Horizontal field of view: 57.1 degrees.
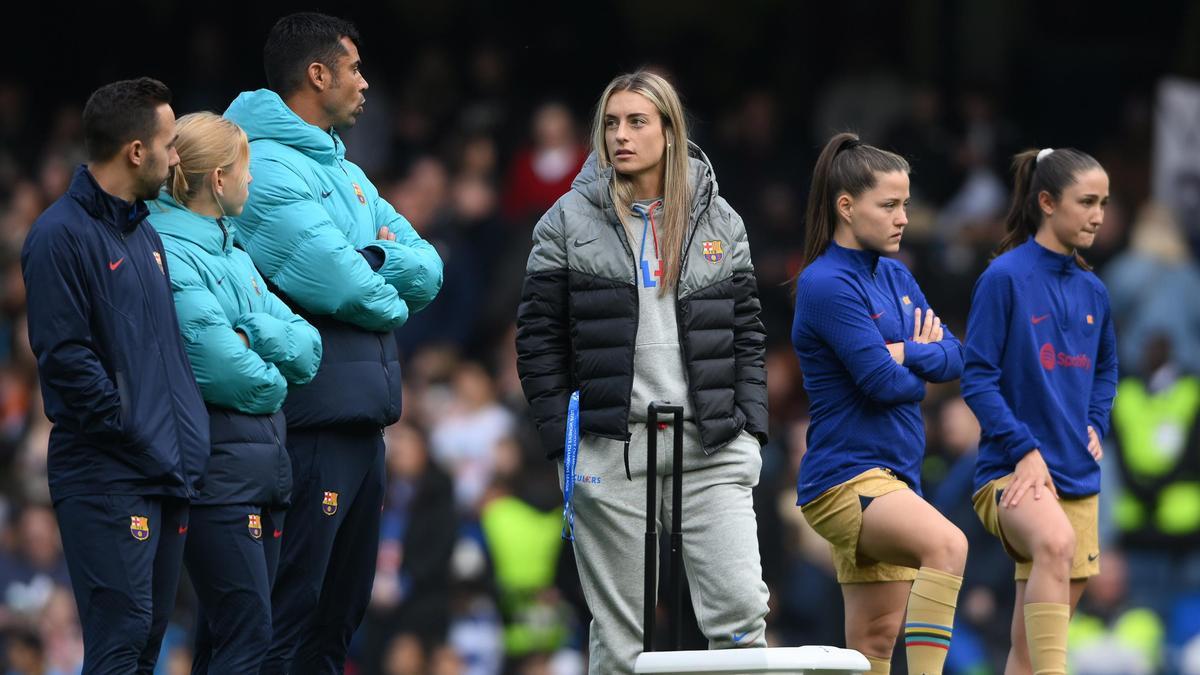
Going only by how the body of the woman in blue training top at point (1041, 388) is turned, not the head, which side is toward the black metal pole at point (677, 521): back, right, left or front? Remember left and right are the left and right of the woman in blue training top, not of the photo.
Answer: right

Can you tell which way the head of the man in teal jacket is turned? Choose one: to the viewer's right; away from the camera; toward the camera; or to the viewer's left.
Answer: to the viewer's right

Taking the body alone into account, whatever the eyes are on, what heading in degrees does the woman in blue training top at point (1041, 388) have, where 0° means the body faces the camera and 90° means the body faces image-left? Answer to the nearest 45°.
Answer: approximately 315°

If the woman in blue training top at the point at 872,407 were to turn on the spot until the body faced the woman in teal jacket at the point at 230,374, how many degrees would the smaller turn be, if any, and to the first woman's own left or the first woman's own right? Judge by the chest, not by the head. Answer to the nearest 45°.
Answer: approximately 90° to the first woman's own right

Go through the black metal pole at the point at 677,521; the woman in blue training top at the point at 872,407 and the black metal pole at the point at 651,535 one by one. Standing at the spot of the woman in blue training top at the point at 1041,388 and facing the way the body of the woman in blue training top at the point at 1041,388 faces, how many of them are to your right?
3

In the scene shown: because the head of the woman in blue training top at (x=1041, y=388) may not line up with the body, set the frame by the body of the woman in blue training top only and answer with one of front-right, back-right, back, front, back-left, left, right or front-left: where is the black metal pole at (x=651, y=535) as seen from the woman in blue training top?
right

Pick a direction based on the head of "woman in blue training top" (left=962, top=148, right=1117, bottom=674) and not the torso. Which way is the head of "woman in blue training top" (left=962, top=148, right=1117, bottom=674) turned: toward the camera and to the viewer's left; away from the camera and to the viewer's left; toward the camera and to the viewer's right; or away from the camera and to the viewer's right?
toward the camera and to the viewer's right

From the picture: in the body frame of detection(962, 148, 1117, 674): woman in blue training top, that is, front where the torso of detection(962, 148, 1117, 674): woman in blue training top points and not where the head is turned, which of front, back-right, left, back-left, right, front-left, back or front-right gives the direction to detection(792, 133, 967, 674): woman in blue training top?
right

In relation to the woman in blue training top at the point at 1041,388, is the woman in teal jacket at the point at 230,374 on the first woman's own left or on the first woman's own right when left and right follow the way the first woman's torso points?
on the first woman's own right

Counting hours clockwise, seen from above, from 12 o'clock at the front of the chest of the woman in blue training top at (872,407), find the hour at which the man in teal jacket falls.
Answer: The man in teal jacket is roughly at 4 o'clock from the woman in blue training top.
